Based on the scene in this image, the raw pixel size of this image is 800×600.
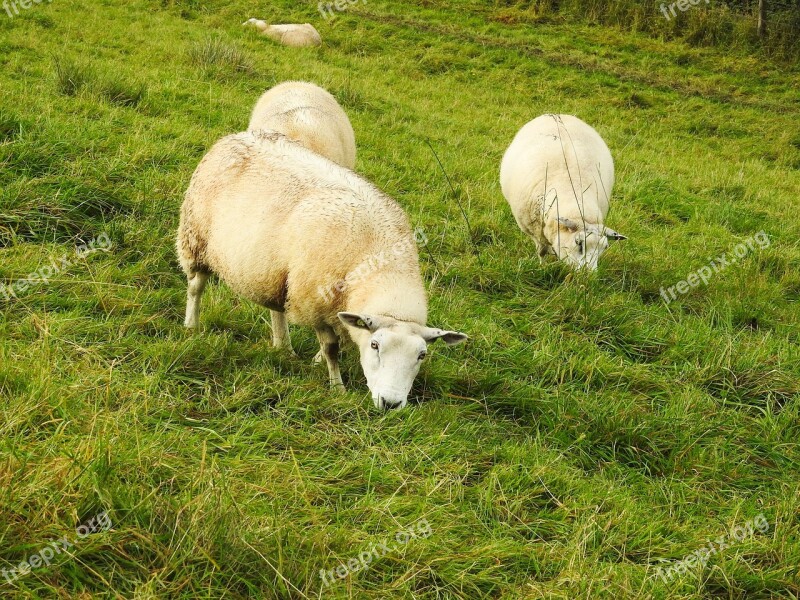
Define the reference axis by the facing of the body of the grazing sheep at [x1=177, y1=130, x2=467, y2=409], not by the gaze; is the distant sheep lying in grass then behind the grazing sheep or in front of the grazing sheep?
behind

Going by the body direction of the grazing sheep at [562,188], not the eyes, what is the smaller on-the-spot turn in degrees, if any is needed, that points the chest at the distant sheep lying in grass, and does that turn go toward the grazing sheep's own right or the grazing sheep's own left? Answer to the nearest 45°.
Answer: approximately 135° to the grazing sheep's own right

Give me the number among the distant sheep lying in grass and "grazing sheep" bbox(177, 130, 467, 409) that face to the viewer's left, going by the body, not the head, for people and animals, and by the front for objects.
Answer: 1

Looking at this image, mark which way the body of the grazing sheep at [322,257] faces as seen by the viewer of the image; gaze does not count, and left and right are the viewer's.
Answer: facing the viewer and to the right of the viewer

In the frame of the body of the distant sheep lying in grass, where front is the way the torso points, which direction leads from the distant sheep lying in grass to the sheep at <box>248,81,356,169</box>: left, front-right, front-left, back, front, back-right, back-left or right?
left

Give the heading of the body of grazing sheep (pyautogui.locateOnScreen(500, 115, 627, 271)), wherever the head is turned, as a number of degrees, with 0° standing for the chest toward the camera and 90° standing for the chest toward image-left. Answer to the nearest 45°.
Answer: approximately 0°

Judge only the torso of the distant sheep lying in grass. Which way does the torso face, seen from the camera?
to the viewer's left

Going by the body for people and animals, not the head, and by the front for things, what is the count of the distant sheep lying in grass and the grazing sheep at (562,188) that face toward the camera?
1

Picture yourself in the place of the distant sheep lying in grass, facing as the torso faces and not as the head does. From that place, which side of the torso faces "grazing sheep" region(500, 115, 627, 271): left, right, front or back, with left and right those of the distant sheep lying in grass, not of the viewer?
left

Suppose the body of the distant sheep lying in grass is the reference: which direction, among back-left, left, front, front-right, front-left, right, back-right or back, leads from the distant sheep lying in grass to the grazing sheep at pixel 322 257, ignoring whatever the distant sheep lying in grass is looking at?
left

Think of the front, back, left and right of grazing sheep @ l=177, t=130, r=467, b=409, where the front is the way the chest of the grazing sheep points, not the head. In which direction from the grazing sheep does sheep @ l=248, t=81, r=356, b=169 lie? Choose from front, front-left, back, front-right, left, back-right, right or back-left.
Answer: back-left

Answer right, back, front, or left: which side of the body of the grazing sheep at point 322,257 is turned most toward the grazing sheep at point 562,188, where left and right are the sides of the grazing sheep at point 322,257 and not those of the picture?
left
